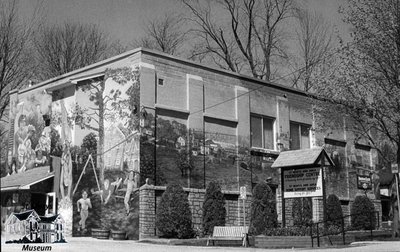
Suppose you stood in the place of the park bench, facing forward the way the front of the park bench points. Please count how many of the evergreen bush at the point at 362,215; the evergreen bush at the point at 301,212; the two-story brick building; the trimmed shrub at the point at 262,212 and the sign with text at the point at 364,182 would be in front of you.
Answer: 0

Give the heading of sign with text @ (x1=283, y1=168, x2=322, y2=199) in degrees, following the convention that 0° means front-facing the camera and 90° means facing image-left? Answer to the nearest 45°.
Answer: approximately 0°

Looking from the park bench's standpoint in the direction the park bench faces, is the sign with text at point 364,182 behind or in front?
behind

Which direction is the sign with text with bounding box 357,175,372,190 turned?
toward the camera

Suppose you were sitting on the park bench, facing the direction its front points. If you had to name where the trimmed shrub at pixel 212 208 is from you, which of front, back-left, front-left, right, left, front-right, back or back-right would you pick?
back

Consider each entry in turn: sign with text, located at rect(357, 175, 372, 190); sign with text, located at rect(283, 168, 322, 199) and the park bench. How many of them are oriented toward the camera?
3

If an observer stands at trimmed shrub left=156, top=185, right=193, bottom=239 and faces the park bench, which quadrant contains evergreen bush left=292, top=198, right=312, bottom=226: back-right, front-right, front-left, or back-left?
front-left

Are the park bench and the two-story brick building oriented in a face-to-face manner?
no

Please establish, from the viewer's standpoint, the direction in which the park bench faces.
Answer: facing the viewer

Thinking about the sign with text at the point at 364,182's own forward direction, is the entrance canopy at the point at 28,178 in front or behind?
in front

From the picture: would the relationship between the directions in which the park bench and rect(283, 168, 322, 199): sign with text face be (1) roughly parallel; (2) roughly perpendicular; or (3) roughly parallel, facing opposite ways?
roughly parallel

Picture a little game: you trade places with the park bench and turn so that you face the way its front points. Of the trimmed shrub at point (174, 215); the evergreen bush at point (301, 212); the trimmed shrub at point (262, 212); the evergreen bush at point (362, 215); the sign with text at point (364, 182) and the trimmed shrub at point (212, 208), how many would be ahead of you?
0

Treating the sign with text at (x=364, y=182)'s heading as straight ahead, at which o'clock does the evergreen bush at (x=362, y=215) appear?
The evergreen bush is roughly at 12 o'clock from the sign with text.

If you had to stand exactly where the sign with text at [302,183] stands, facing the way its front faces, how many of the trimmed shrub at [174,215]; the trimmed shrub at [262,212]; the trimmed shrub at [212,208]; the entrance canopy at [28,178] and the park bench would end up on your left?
0

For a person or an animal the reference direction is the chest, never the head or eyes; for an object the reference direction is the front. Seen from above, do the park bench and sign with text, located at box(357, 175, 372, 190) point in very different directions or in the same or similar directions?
same or similar directions

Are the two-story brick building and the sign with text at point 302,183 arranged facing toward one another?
no

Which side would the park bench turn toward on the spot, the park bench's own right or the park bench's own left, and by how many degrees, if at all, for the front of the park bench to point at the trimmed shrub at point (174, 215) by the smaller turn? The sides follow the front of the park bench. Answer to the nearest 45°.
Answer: approximately 135° to the park bench's own right
